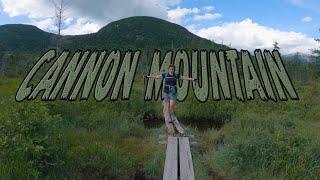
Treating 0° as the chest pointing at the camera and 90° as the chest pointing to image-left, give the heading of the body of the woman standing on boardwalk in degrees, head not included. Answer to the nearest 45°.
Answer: approximately 0°
